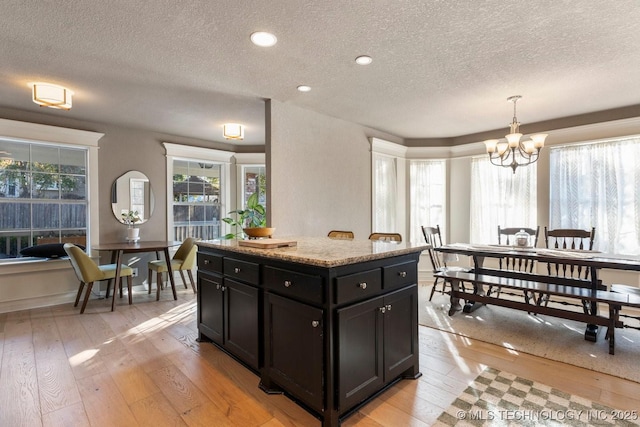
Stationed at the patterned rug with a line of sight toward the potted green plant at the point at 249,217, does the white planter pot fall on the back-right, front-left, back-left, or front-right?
front-left

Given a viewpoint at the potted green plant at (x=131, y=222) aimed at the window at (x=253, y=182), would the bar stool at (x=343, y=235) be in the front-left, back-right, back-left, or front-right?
front-right

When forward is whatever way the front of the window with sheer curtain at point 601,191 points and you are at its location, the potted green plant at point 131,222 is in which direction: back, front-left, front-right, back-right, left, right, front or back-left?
front

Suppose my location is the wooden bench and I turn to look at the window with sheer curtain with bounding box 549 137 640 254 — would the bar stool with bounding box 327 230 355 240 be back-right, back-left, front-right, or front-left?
back-left

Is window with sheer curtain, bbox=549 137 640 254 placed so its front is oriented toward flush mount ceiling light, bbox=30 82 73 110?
yes

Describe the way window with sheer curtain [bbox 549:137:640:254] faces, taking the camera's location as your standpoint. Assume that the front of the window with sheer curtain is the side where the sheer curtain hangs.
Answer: facing the viewer and to the left of the viewer

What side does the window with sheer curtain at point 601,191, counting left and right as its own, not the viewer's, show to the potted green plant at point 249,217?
front

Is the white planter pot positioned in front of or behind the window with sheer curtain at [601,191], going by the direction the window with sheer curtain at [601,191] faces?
in front

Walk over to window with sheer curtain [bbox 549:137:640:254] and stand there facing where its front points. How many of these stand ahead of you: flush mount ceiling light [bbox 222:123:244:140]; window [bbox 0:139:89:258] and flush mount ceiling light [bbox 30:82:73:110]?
3

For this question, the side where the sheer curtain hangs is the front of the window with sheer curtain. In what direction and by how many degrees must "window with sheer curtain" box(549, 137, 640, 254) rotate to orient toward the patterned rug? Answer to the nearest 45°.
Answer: approximately 45° to its left

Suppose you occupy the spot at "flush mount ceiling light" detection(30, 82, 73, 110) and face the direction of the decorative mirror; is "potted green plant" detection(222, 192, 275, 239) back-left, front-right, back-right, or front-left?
front-right

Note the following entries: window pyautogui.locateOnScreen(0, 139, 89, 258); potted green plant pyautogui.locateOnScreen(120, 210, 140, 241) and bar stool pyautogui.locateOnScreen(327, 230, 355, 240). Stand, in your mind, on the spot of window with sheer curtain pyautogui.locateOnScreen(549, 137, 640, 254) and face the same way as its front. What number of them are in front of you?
3

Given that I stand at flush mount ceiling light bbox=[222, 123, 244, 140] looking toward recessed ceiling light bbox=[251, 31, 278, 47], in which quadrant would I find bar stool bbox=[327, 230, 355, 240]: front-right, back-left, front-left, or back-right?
front-left

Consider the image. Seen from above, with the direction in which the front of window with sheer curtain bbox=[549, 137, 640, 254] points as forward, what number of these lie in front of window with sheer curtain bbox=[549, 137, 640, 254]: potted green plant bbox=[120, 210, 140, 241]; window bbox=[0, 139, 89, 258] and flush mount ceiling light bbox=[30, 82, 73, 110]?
3
